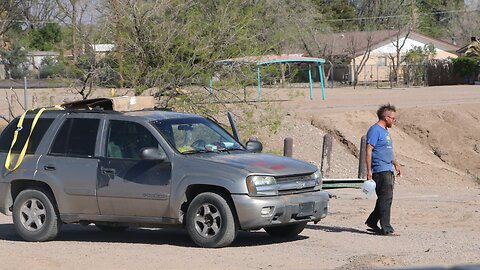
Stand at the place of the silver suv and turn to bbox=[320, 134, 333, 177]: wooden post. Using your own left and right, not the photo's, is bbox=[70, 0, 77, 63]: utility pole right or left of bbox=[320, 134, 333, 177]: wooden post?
left

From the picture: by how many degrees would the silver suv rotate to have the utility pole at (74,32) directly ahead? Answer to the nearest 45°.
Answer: approximately 135° to its left

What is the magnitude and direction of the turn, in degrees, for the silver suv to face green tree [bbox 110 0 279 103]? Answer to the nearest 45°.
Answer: approximately 135° to its left

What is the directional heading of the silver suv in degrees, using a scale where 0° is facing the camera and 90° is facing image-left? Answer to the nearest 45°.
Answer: approximately 315°

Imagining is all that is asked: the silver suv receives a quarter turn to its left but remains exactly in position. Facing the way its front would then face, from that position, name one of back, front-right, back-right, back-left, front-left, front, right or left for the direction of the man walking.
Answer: front-right

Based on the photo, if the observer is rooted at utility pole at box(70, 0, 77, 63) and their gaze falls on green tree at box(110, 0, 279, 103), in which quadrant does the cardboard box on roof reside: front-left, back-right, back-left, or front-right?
front-right
